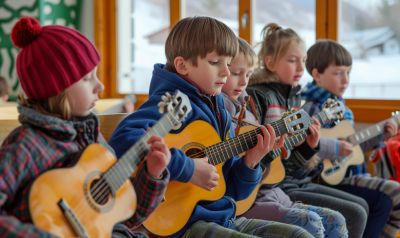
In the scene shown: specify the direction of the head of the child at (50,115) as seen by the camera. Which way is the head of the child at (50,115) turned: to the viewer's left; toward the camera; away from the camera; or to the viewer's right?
to the viewer's right

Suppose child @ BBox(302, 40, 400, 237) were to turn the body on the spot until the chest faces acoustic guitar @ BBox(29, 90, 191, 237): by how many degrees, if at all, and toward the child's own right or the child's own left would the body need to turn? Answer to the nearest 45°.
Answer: approximately 45° to the child's own right

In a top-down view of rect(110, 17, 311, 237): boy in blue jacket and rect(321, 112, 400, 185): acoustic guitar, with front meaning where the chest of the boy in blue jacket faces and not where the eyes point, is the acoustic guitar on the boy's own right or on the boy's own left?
on the boy's own left
